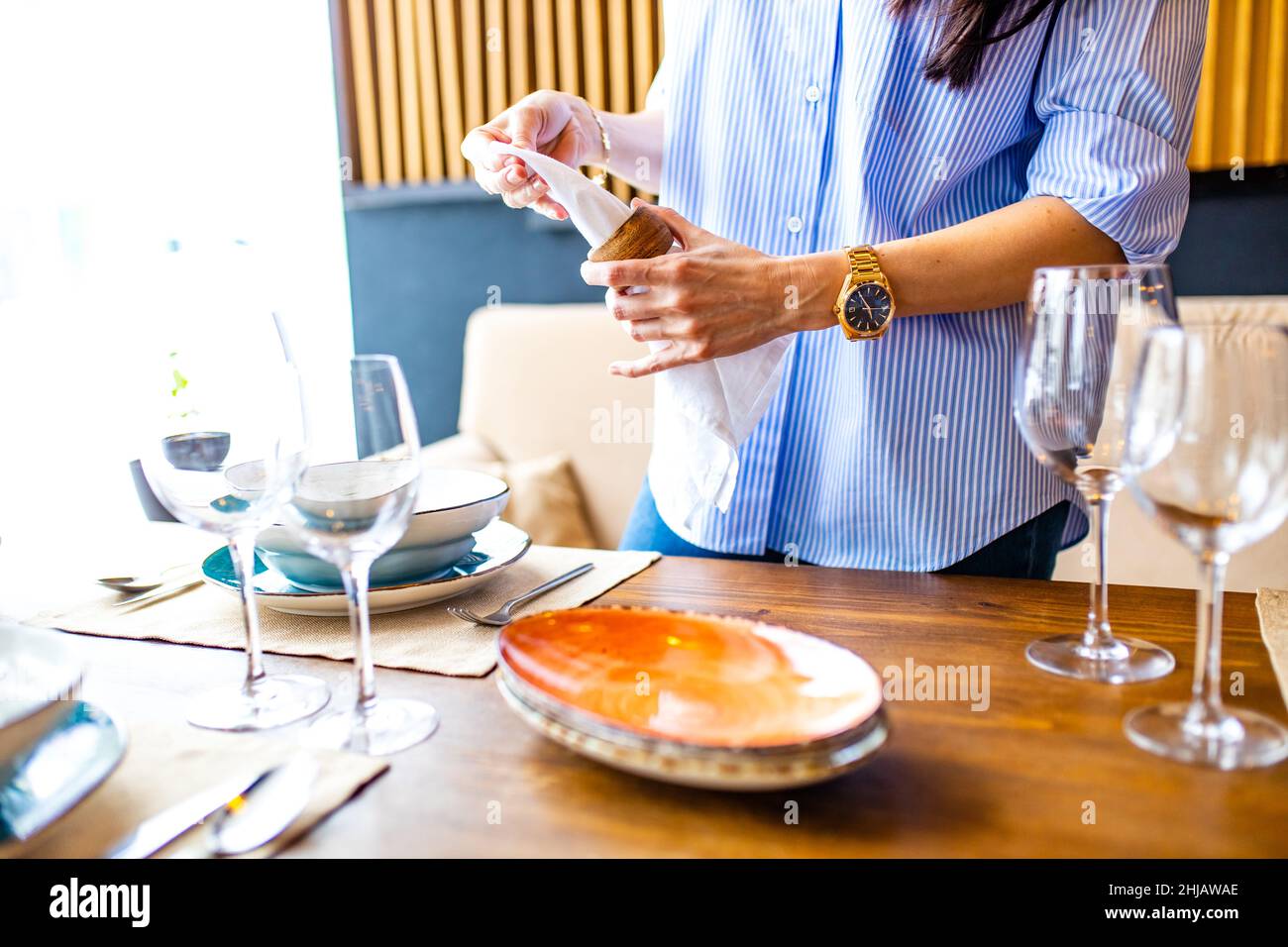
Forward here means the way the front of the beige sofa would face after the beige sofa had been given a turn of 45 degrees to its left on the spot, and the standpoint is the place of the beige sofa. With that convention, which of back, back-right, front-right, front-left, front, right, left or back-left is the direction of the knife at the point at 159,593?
front-right

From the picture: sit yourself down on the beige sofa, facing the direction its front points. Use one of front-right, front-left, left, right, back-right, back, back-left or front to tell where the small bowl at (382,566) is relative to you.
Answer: front

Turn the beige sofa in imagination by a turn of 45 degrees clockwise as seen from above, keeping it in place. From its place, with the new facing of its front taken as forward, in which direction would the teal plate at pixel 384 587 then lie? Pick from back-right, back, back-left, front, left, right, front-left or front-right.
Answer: front-left

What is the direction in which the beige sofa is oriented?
toward the camera

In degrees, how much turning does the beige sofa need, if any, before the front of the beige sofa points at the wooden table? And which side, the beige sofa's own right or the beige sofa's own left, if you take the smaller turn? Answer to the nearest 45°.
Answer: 0° — it already faces it

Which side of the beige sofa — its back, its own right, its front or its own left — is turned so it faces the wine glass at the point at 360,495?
front

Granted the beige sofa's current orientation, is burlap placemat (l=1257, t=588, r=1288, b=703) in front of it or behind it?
in front

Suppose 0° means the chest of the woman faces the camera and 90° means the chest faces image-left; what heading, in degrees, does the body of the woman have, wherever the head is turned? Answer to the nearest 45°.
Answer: approximately 45°

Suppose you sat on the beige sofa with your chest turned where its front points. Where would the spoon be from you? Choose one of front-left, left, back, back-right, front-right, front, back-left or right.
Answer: front

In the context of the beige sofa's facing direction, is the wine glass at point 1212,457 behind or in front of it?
in front

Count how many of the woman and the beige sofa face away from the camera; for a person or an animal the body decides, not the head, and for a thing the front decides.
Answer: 0

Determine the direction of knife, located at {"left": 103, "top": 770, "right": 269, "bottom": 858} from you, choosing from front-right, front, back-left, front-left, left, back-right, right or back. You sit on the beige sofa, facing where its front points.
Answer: front

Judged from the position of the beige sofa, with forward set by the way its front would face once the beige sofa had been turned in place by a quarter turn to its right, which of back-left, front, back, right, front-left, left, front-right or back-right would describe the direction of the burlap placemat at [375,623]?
left
